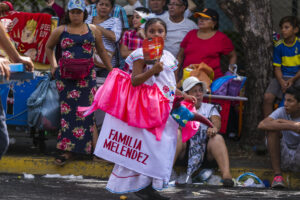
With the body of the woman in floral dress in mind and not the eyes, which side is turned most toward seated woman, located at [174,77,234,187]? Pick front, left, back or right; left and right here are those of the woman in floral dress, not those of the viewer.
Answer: left

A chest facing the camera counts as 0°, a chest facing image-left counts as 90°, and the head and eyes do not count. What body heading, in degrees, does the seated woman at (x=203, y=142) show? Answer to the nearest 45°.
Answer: approximately 0°

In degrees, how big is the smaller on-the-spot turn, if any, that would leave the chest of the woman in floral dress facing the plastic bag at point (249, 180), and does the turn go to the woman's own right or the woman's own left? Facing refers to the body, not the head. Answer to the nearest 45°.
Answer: approximately 90° to the woman's own left

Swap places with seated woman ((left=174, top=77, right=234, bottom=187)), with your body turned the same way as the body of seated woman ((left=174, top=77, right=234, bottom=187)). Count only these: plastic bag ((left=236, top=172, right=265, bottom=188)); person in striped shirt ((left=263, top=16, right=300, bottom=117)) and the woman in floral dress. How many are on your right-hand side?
1

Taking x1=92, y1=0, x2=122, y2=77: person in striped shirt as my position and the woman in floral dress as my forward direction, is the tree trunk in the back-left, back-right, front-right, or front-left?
back-left

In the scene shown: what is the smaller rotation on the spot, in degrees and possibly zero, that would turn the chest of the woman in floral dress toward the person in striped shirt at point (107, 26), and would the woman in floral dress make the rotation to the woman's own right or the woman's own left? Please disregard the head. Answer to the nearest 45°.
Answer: approximately 135° to the woman's own left

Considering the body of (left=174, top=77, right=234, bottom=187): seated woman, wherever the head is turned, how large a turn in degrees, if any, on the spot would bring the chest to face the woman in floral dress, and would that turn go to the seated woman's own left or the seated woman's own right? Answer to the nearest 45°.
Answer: approximately 90° to the seated woman's own right

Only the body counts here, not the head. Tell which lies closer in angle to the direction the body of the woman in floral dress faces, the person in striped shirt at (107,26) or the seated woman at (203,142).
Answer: the seated woman

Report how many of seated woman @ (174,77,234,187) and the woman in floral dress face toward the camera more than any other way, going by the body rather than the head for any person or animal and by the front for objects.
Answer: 2

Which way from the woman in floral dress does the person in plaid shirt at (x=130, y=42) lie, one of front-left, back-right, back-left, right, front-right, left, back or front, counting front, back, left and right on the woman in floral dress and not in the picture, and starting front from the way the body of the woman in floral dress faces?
back-left
